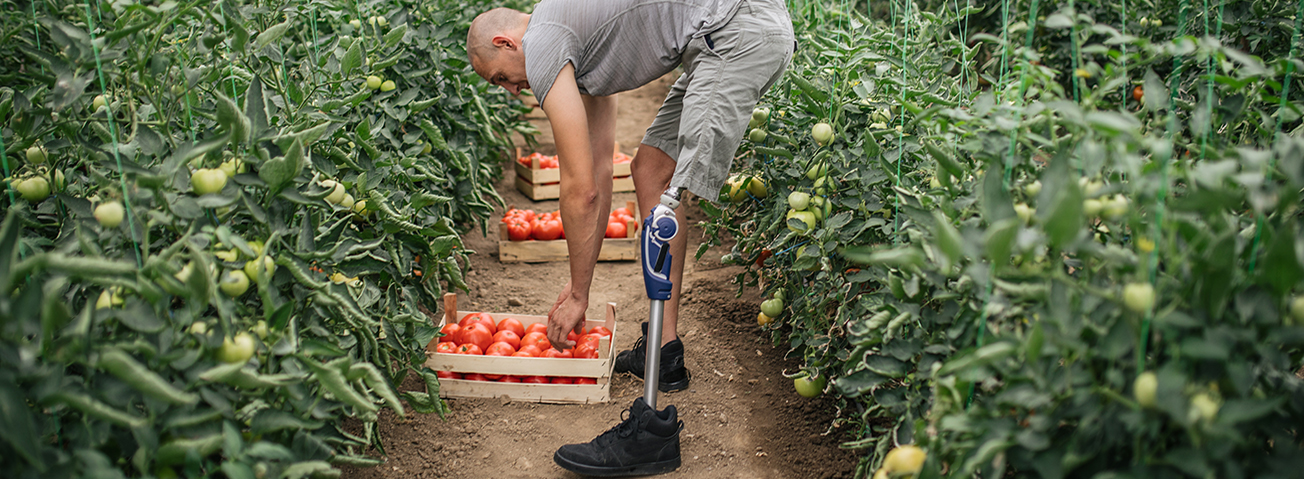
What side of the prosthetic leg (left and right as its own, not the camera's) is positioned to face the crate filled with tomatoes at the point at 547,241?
right

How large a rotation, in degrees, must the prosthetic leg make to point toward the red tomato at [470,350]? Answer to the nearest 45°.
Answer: approximately 45° to its right

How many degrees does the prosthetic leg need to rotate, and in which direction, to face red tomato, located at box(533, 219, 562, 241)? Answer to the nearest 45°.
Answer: approximately 90° to its right

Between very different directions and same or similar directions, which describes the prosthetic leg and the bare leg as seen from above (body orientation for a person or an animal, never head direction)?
same or similar directions

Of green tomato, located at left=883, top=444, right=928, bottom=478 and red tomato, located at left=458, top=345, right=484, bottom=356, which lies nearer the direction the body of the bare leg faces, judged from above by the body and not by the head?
the red tomato

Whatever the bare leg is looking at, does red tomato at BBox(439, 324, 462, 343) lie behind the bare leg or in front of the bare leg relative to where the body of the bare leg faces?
in front

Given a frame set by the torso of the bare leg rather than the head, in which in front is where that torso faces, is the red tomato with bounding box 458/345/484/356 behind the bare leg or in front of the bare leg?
in front

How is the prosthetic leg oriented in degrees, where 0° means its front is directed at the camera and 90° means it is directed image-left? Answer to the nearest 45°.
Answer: approximately 90°

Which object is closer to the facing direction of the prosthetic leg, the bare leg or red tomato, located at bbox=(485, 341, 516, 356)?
the red tomato

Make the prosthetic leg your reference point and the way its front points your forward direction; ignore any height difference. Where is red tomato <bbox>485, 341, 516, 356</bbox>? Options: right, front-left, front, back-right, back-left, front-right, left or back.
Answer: front-right

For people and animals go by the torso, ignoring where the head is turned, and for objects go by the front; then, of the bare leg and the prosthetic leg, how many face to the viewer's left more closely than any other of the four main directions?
2

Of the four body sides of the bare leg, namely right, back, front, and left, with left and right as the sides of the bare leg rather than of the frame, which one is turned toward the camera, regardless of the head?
left

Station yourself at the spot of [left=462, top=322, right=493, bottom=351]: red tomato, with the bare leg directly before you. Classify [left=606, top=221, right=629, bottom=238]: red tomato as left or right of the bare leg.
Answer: left
